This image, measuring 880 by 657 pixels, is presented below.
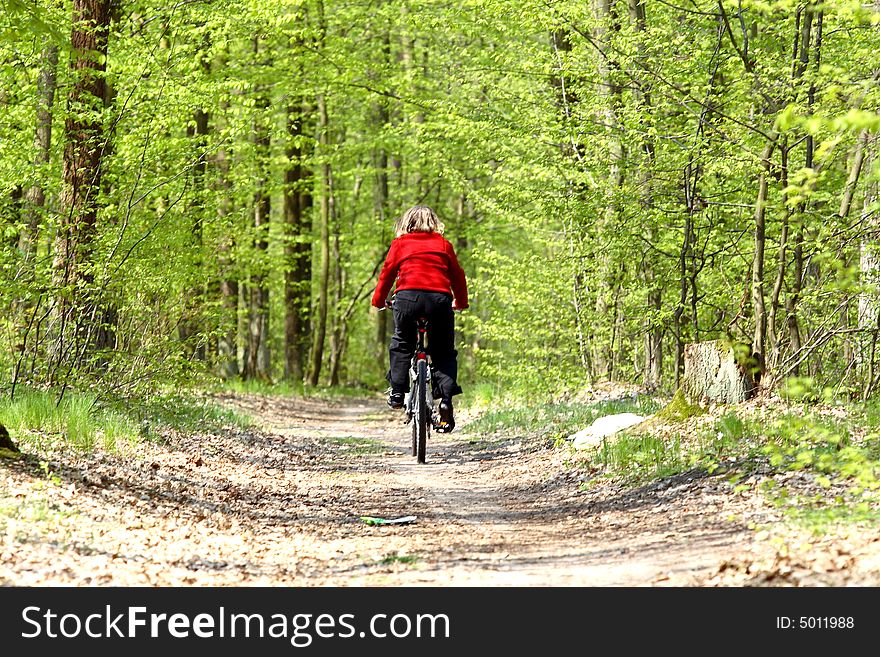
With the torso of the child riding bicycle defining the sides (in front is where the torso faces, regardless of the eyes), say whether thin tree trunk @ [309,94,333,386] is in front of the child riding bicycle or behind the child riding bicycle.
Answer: in front

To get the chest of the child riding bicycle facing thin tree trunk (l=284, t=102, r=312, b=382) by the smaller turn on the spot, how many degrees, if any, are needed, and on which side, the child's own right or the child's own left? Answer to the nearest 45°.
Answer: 0° — they already face it

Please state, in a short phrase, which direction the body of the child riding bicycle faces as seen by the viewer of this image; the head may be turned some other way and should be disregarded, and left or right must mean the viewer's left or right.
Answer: facing away from the viewer

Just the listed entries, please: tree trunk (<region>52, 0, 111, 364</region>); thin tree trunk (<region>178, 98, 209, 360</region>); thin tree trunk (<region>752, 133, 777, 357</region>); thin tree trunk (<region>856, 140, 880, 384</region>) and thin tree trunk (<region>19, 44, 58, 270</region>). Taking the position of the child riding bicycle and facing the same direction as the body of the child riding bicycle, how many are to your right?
2

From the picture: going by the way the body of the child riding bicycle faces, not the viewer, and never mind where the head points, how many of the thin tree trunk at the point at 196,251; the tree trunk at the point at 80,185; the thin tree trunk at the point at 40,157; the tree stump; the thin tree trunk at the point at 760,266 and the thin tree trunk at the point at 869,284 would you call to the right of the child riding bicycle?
3

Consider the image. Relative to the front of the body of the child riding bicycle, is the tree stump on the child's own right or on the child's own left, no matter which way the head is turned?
on the child's own right

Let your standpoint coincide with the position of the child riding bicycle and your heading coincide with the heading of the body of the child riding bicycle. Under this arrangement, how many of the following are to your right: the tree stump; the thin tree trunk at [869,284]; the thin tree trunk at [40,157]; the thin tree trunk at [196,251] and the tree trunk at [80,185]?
2

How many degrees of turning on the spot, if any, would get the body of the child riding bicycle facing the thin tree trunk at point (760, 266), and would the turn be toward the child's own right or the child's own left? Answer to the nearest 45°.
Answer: approximately 90° to the child's own right

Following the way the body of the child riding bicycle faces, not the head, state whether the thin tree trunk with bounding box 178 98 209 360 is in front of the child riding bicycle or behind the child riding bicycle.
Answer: in front

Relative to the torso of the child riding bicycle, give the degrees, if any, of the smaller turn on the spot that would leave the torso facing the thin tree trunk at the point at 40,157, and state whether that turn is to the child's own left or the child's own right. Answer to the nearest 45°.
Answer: approximately 45° to the child's own left

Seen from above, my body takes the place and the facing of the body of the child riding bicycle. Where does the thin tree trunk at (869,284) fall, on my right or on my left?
on my right

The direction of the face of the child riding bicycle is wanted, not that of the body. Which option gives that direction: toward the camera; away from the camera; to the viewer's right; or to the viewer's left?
away from the camera
